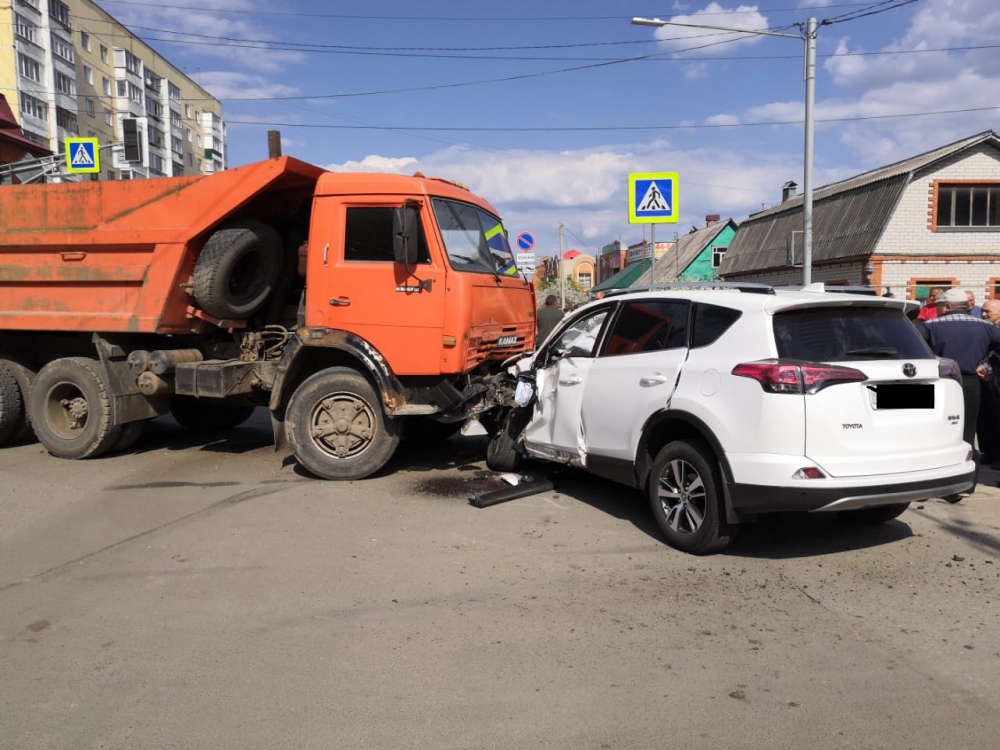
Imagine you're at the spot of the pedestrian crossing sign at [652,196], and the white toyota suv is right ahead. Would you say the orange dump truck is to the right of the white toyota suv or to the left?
right

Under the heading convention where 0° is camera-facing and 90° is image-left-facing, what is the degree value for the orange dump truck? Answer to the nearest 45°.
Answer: approximately 315°

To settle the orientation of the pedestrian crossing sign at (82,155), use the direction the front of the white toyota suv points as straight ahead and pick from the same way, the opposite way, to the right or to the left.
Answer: the opposite way

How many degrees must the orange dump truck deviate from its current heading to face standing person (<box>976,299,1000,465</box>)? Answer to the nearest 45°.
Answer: approximately 45° to its left

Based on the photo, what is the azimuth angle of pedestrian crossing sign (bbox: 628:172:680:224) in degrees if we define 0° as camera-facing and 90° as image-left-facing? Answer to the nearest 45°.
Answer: approximately 0°

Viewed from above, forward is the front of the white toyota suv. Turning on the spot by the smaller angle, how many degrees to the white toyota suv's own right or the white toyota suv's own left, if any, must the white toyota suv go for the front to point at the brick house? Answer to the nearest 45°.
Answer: approximately 45° to the white toyota suv's own right

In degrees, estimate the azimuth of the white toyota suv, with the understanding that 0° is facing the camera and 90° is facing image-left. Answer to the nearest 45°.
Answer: approximately 135°

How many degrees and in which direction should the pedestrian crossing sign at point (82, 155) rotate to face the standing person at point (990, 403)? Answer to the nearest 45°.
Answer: approximately 45° to its left

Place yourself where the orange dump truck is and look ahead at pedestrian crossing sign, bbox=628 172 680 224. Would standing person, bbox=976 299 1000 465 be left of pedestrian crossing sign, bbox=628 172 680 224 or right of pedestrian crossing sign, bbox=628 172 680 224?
right

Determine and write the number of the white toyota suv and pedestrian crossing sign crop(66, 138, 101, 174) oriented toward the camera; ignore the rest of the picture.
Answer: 1

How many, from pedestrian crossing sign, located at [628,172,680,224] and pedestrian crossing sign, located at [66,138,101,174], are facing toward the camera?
2
